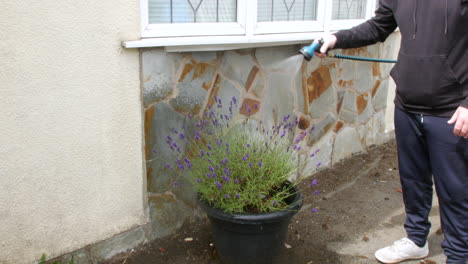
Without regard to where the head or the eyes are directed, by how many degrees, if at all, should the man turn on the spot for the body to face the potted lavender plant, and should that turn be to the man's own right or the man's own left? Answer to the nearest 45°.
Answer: approximately 45° to the man's own right

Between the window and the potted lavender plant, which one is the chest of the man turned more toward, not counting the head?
the potted lavender plant

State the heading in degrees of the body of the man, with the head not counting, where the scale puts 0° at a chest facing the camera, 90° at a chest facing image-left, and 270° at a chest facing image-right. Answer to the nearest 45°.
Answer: approximately 45°
